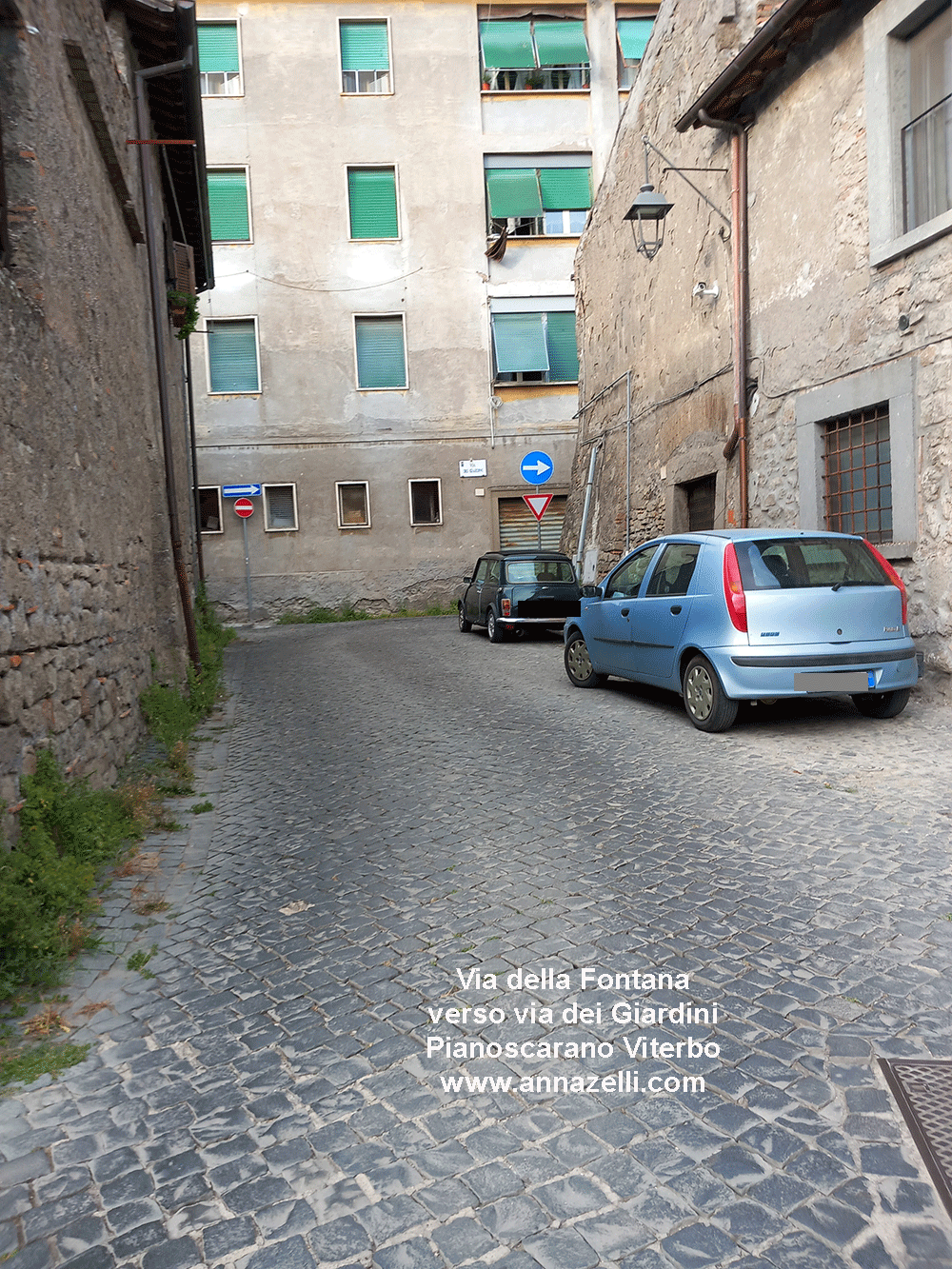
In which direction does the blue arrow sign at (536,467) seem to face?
toward the camera

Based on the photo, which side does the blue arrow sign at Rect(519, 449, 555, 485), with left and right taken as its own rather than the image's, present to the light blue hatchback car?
front

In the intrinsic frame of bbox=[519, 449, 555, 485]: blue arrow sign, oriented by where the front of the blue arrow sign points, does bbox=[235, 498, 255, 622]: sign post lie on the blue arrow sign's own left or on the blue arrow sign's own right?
on the blue arrow sign's own right

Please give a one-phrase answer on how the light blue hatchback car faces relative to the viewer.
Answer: facing away from the viewer and to the left of the viewer

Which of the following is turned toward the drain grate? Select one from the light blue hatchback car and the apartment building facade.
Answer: the apartment building facade

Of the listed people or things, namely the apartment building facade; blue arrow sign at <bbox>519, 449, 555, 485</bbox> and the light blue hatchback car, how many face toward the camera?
2

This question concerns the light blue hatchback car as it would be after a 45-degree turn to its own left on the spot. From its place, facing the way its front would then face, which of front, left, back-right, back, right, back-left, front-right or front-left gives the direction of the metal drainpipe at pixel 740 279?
right

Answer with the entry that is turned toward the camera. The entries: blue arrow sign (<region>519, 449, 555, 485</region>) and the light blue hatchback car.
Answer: the blue arrow sign

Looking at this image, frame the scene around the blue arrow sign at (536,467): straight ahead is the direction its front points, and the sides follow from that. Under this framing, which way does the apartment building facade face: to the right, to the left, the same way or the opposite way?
the same way

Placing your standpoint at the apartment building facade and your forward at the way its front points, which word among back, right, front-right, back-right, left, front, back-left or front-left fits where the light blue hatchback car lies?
front

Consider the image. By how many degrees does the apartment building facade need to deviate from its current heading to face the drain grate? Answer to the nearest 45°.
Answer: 0° — it already faces it

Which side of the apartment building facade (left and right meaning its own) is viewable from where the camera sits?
front

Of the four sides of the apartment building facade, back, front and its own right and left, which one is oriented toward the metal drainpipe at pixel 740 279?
front

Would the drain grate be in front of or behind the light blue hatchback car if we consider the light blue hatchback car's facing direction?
behind

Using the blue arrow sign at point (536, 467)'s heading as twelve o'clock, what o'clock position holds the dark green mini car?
The dark green mini car is roughly at 12 o'clock from the blue arrow sign.

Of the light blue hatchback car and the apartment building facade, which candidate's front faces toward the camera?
the apartment building facade

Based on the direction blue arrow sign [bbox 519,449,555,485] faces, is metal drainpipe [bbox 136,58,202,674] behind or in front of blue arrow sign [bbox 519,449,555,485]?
in front

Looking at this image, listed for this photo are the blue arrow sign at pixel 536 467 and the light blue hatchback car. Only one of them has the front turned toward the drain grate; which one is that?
the blue arrow sign
